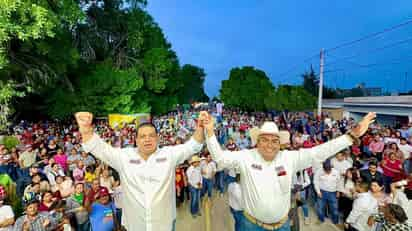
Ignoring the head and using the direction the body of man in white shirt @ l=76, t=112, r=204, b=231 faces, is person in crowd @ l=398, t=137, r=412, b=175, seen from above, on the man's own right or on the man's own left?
on the man's own left

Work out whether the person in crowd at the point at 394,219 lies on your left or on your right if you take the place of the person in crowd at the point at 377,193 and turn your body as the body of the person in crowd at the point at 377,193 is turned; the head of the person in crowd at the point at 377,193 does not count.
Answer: on your left

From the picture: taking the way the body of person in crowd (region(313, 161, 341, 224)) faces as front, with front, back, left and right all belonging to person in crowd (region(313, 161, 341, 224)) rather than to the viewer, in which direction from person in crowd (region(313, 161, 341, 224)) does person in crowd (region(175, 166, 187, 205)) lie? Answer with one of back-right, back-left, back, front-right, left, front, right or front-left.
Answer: right

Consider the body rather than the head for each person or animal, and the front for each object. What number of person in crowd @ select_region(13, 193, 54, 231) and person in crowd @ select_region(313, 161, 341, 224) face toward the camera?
2

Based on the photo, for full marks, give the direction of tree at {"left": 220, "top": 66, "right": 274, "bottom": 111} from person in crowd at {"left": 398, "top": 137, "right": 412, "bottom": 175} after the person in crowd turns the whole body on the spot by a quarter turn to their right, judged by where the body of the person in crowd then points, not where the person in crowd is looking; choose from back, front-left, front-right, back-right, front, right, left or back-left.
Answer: front
